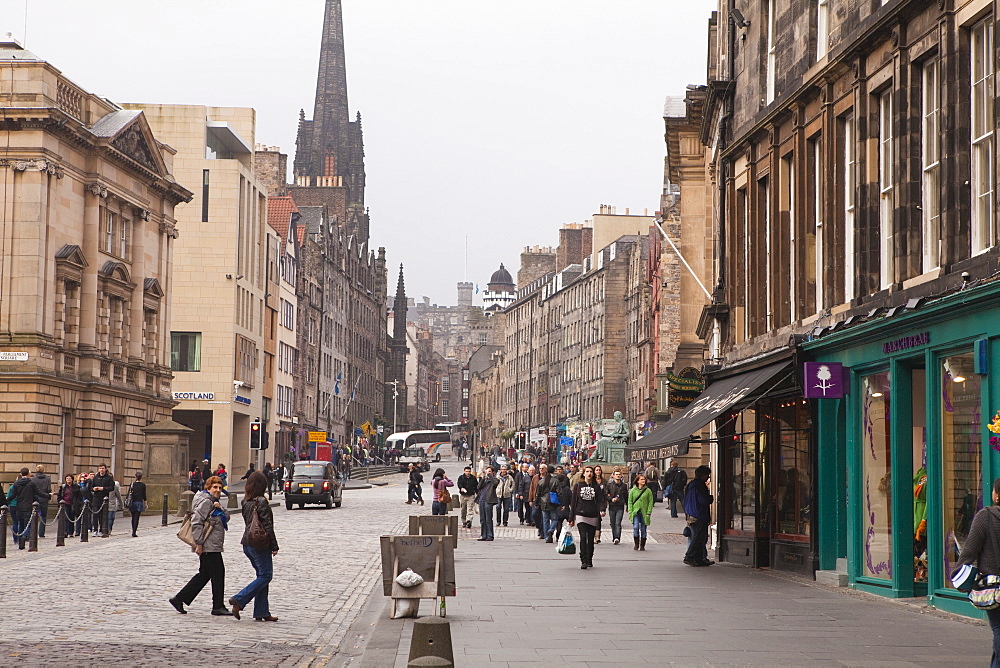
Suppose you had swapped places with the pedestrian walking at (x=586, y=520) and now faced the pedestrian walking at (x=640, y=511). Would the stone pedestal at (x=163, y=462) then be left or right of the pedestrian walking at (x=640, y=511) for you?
left

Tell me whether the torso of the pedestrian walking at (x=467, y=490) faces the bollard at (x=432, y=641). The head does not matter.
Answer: yes

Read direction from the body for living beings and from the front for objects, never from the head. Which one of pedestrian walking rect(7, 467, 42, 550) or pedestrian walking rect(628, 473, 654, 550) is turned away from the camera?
pedestrian walking rect(7, 467, 42, 550)

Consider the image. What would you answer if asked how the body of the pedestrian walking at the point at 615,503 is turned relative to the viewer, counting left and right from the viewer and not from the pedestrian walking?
facing the viewer

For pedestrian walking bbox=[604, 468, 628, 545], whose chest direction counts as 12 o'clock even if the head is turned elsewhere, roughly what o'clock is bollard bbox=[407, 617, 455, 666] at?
The bollard is roughly at 12 o'clock from the pedestrian walking.

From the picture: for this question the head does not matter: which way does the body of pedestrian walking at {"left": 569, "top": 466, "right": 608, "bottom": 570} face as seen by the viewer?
toward the camera

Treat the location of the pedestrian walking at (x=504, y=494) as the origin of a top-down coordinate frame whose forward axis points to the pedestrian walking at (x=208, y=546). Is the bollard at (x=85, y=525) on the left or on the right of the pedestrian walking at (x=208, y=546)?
right

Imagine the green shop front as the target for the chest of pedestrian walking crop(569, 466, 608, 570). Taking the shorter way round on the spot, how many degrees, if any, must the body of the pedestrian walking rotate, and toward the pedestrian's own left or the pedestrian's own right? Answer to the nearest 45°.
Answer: approximately 45° to the pedestrian's own left

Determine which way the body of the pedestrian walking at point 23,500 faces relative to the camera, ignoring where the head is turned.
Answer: away from the camera

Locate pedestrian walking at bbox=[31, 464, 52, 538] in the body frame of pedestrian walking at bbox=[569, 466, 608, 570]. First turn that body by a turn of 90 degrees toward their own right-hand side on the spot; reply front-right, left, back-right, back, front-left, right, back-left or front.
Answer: front-right

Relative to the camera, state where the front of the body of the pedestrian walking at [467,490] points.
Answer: toward the camera

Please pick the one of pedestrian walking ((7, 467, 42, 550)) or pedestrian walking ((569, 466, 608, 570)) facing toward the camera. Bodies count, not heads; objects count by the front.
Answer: pedestrian walking ((569, 466, 608, 570))

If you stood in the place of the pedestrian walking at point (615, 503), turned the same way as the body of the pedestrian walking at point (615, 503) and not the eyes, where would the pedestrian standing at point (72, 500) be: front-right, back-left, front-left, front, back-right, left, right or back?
right

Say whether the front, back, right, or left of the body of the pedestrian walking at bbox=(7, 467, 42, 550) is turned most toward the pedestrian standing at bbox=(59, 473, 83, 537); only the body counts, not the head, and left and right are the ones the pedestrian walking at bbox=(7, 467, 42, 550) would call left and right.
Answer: front
